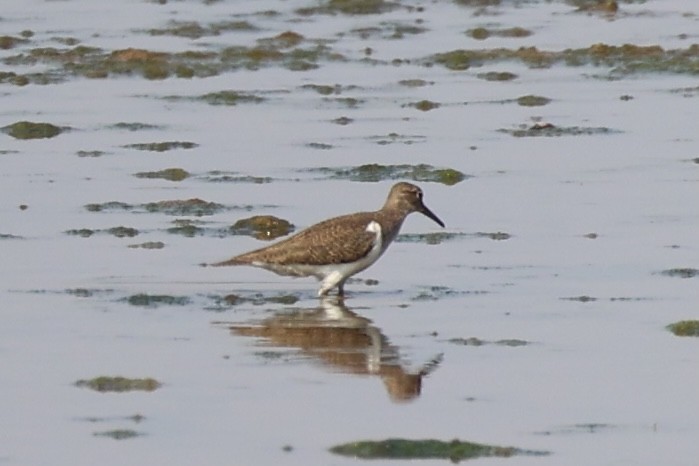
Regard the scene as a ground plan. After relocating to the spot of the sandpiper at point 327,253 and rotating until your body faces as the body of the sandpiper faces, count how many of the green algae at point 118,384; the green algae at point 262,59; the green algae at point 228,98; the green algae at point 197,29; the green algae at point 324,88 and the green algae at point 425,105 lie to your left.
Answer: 5

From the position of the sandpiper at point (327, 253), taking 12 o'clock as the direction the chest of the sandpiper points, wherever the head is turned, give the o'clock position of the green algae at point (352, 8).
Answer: The green algae is roughly at 9 o'clock from the sandpiper.

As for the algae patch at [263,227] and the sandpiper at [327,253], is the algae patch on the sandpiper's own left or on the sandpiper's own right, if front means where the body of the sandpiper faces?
on the sandpiper's own left

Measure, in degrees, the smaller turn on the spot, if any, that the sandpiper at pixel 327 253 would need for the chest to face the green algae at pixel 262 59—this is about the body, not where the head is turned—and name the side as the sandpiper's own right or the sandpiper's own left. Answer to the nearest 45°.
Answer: approximately 90° to the sandpiper's own left

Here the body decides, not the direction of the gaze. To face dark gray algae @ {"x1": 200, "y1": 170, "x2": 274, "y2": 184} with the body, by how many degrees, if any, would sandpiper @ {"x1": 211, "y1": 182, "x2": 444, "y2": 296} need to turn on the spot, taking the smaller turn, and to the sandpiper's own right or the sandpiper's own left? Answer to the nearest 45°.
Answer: approximately 90° to the sandpiper's own left

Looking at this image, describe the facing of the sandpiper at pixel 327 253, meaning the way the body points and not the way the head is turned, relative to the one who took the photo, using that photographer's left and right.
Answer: facing to the right of the viewer

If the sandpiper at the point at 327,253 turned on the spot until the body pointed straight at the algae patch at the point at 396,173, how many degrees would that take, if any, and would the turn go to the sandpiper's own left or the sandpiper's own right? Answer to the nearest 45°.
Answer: approximately 90° to the sandpiper's own left

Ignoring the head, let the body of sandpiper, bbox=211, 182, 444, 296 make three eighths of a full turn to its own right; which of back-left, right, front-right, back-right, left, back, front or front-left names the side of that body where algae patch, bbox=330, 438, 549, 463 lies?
front-left

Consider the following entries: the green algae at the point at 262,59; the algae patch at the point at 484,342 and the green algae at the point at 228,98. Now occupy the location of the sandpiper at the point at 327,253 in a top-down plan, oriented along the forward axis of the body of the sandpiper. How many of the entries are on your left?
2

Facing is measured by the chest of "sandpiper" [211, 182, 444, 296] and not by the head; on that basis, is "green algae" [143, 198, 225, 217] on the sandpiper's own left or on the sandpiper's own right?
on the sandpiper's own left

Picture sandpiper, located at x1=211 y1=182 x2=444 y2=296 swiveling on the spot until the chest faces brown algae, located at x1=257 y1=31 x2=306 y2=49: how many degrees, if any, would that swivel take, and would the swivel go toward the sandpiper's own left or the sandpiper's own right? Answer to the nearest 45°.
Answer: approximately 90° to the sandpiper's own left

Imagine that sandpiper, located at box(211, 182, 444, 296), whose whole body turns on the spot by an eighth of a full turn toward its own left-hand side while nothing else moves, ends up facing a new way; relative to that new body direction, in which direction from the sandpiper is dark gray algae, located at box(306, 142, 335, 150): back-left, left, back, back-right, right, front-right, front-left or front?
front-left

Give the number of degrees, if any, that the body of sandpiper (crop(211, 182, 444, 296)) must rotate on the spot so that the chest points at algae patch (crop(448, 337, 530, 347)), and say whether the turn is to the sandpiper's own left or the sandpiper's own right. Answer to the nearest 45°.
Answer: approximately 45° to the sandpiper's own right

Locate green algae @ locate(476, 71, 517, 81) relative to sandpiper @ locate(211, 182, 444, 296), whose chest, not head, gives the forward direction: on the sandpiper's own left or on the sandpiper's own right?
on the sandpiper's own left

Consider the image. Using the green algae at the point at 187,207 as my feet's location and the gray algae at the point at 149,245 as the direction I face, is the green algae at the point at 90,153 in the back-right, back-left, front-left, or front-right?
back-right
